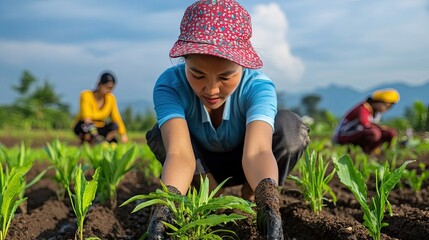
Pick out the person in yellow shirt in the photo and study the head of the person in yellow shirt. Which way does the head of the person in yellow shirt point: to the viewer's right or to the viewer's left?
to the viewer's right

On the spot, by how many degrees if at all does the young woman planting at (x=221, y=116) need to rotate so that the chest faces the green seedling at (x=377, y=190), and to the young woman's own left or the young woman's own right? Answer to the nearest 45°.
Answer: approximately 45° to the young woman's own left

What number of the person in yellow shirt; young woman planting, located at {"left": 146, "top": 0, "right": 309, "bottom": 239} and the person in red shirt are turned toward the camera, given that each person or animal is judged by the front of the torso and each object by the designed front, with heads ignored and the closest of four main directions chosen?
2

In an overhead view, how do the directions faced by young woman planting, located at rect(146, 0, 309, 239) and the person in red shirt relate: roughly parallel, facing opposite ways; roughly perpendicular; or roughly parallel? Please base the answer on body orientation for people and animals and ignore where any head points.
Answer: roughly perpendicular

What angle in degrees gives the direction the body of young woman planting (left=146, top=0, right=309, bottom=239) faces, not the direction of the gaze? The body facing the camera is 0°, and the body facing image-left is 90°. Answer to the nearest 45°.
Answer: approximately 0°

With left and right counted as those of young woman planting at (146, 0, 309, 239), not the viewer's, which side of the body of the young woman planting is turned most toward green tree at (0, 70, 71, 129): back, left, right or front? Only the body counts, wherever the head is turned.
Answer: back
